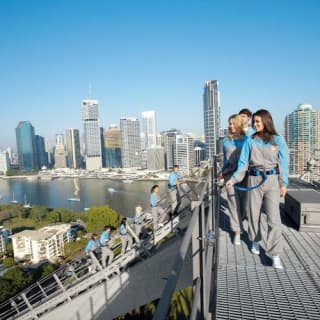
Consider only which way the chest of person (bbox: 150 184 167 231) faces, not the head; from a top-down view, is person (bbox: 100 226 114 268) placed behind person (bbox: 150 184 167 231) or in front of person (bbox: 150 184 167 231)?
behind

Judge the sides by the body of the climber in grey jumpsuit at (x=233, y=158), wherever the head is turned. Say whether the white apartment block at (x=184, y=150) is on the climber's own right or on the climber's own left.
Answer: on the climber's own right

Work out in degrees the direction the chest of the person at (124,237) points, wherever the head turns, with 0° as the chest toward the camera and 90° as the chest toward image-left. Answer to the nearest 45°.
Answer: approximately 270°

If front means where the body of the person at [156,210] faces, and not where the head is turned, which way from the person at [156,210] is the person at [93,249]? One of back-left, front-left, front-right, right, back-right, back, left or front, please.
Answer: back

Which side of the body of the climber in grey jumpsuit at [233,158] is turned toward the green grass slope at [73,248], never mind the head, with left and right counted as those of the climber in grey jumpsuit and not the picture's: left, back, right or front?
right

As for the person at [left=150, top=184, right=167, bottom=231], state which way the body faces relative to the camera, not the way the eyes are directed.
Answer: to the viewer's right

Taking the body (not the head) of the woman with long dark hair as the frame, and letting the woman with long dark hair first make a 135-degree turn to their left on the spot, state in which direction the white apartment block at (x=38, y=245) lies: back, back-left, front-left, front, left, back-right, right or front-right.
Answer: left

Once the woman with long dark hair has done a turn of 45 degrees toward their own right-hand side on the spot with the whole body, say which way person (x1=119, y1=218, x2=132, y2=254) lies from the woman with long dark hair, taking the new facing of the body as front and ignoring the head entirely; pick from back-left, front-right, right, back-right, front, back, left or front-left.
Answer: right

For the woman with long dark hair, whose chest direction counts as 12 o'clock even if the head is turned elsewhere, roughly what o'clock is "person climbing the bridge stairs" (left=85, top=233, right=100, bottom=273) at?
The person climbing the bridge stairs is roughly at 4 o'clock from the woman with long dark hair.
